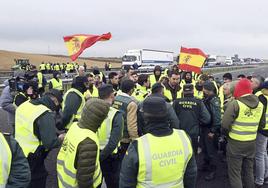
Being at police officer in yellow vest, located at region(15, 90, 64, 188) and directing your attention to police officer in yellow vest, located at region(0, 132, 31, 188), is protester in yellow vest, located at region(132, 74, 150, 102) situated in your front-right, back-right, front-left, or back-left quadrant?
back-left

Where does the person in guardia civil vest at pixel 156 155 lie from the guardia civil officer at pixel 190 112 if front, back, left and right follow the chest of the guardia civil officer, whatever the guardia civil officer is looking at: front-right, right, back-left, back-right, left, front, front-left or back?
back

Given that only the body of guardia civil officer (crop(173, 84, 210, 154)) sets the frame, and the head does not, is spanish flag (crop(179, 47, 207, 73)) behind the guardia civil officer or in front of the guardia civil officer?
in front

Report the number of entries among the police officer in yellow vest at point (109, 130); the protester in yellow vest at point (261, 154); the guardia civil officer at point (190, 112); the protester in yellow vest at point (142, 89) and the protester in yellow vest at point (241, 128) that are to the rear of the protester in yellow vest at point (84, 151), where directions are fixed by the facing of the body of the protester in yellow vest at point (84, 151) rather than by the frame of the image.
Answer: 0

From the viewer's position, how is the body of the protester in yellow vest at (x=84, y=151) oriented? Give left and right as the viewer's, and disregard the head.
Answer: facing away from the viewer and to the right of the viewer

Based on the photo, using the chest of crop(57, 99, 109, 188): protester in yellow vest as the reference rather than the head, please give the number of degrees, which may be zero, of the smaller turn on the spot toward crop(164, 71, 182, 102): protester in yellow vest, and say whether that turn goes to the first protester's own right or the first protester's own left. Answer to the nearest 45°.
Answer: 0° — they already face them

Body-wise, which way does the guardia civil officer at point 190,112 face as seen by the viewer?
away from the camera

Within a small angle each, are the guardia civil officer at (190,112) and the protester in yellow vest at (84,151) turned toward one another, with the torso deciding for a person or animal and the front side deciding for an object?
no

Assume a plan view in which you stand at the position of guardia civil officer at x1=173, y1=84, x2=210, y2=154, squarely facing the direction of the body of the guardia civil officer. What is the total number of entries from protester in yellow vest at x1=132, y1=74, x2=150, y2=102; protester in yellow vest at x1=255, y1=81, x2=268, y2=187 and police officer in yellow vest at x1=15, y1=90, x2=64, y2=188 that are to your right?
1

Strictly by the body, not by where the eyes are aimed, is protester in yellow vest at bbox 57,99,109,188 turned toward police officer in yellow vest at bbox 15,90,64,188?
no

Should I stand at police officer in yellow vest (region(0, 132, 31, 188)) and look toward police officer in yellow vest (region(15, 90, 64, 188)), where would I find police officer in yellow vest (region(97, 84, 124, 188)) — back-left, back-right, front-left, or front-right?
front-right

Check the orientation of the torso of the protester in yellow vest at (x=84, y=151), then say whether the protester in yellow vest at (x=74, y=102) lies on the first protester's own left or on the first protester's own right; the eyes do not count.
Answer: on the first protester's own left

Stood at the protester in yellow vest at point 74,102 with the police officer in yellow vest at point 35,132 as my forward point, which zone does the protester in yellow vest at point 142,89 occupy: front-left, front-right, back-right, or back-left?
back-left
